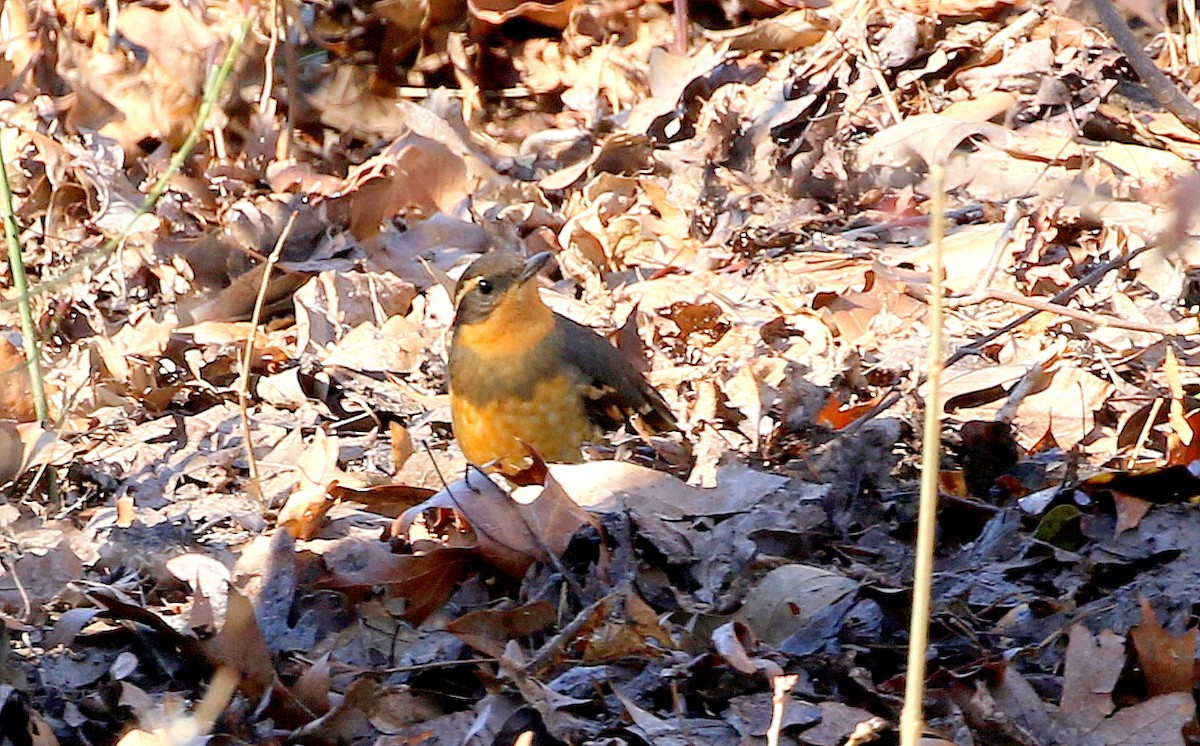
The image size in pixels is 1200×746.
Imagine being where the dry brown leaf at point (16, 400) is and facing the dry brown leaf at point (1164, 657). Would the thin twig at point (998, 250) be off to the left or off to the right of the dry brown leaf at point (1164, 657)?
left

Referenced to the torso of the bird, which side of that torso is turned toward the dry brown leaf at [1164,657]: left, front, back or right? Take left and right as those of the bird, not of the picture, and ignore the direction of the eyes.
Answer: left

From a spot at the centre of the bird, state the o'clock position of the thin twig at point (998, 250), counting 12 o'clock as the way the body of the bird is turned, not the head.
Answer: The thin twig is roughly at 7 o'clock from the bird.

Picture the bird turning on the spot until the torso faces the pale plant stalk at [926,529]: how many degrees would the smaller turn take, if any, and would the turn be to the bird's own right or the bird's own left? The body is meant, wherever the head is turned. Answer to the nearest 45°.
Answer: approximately 45° to the bird's own left

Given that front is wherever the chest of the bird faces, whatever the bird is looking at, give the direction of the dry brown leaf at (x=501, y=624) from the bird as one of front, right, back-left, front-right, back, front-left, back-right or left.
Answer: front-left

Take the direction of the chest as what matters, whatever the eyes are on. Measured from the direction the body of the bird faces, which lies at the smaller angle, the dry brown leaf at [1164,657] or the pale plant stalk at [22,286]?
the pale plant stalk

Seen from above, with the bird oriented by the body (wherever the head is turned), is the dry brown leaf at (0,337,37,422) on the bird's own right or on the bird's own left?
on the bird's own right

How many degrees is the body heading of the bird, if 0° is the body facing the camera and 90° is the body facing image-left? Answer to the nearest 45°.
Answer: approximately 45°

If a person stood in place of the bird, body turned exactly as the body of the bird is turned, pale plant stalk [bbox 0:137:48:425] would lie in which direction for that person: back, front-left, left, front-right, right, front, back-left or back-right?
front-right

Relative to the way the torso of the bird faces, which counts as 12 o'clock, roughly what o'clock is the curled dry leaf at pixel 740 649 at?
The curled dry leaf is roughly at 10 o'clock from the bird.
